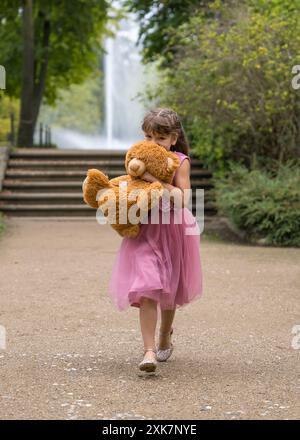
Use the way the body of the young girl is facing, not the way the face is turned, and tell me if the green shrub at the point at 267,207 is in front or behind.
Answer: behind

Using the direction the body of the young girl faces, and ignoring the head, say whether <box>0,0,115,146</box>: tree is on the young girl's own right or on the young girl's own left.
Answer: on the young girl's own right

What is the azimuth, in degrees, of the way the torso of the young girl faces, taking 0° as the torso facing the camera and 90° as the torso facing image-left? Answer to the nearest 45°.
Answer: approximately 45°

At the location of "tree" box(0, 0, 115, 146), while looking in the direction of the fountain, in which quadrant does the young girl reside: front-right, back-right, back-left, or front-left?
back-right

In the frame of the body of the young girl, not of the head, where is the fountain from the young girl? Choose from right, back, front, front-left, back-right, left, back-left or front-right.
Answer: back-right
